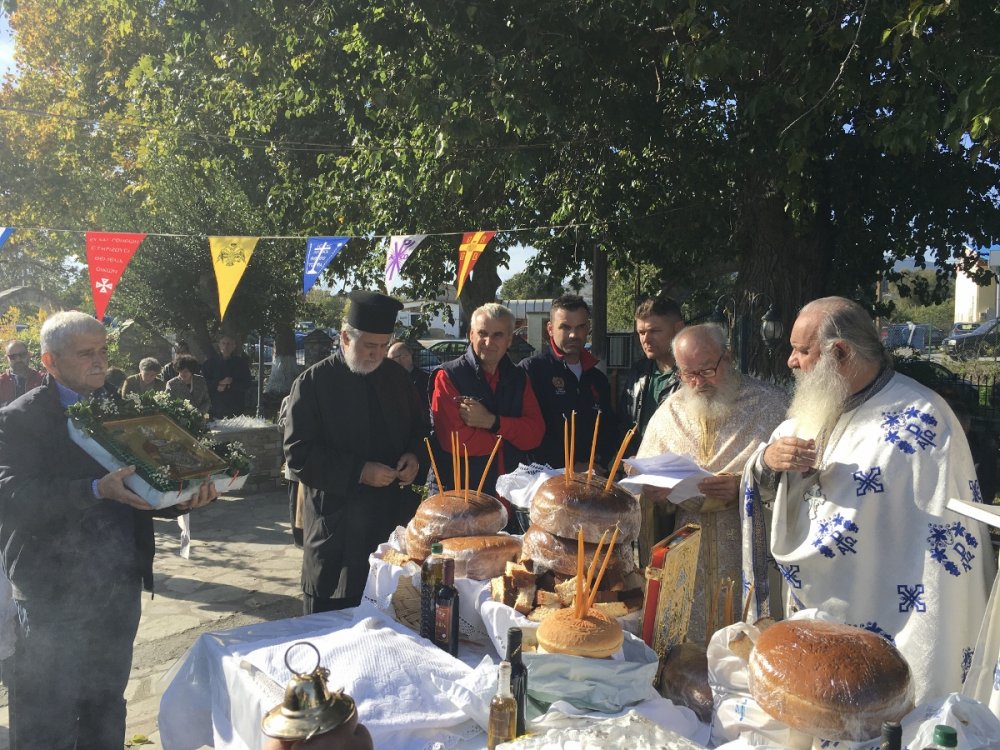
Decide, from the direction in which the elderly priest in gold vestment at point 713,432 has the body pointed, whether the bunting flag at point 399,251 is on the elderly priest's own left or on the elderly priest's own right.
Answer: on the elderly priest's own right

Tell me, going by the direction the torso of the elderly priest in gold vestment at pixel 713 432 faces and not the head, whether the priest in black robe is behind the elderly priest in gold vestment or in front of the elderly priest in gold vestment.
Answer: in front

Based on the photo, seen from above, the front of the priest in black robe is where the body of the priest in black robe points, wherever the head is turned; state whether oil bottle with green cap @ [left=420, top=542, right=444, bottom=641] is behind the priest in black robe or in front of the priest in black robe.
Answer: in front

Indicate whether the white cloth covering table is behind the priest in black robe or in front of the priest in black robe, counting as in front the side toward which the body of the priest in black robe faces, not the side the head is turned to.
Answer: in front

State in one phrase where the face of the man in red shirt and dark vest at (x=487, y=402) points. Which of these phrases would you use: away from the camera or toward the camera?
toward the camera

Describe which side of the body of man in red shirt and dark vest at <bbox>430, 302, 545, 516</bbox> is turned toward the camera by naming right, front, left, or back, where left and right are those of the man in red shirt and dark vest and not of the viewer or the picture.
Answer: front

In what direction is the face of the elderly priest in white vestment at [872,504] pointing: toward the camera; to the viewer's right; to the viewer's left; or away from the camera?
to the viewer's left

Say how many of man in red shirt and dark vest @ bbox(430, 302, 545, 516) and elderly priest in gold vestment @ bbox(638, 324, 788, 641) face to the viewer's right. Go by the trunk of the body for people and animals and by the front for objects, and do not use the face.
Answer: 0

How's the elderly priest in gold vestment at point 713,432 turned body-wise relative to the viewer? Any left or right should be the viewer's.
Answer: facing the viewer and to the left of the viewer

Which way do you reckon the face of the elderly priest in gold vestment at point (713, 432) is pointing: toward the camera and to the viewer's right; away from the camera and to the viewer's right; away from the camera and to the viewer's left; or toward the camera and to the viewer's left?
toward the camera and to the viewer's left

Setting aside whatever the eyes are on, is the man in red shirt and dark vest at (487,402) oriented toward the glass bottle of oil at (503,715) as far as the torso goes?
yes

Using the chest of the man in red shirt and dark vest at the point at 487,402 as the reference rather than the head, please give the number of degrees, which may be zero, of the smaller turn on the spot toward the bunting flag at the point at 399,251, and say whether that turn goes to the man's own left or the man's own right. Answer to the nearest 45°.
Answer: approximately 180°

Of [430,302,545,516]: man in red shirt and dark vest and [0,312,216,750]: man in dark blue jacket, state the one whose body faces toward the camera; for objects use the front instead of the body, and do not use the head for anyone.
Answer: the man in red shirt and dark vest

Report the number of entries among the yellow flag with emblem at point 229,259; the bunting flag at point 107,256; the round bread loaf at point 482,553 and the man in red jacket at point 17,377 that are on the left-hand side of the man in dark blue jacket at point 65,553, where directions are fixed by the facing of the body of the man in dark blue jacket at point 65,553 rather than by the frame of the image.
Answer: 3

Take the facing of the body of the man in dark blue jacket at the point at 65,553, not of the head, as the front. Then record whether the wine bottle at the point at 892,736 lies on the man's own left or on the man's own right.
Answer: on the man's own right

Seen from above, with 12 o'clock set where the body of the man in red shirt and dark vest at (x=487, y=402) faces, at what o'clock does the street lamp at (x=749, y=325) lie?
The street lamp is roughly at 7 o'clock from the man in red shirt and dark vest.

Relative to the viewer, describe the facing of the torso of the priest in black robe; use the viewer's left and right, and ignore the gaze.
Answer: facing the viewer and to the right of the viewer

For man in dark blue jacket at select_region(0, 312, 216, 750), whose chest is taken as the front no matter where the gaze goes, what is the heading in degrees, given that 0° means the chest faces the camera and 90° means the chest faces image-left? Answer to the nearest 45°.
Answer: approximately 270°
